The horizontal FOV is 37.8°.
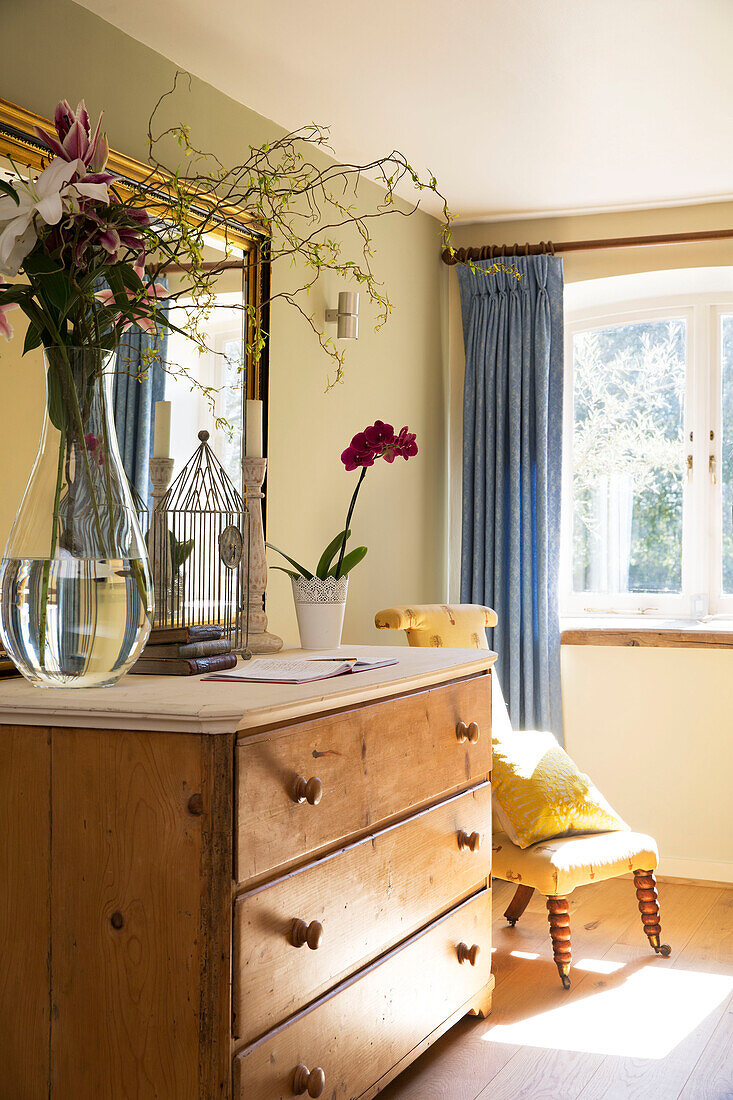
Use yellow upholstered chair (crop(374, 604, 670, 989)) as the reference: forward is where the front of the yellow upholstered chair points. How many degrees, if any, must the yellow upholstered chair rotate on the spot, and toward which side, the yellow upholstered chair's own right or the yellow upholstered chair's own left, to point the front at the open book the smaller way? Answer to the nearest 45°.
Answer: approximately 90° to the yellow upholstered chair's own right

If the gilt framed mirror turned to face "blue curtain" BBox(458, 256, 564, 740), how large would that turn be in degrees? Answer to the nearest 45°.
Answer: approximately 90° to its left

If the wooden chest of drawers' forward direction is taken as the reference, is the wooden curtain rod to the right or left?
on its left

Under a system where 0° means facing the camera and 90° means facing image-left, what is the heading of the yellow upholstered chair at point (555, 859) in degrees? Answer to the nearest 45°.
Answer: approximately 315°

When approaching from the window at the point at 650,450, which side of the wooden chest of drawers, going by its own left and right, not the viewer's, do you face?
left

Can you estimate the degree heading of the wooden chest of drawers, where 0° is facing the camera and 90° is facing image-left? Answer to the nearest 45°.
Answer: approximately 315°
